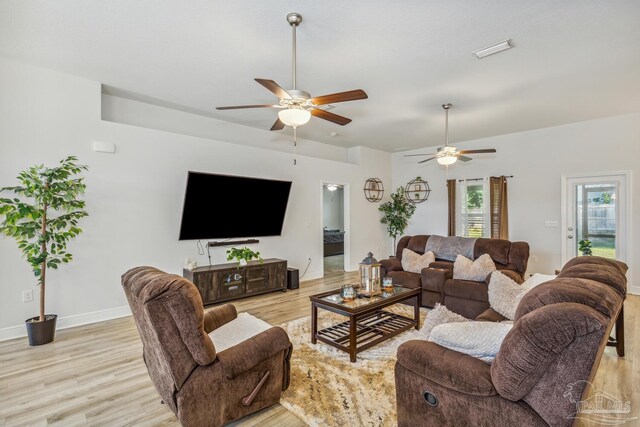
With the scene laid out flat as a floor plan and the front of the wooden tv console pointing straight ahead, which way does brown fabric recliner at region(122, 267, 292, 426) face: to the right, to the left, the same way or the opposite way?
to the left

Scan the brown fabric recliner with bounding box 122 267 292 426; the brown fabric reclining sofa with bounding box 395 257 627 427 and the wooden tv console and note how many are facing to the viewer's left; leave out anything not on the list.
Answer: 1

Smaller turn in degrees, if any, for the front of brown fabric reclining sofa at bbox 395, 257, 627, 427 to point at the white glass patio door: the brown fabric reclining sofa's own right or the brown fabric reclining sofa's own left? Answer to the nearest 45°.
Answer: approximately 90° to the brown fabric reclining sofa's own right

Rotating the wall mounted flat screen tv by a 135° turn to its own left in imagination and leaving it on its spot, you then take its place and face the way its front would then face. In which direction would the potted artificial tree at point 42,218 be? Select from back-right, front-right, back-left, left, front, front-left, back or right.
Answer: back-left

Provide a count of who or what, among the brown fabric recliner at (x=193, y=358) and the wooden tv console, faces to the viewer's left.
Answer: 0

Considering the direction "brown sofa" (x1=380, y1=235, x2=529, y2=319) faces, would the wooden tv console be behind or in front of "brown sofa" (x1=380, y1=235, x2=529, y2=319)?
in front

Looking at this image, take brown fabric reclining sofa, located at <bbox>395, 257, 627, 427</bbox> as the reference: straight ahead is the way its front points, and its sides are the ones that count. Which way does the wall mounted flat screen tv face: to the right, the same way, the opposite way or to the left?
the opposite way

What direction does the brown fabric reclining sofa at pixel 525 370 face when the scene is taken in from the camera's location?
facing to the left of the viewer

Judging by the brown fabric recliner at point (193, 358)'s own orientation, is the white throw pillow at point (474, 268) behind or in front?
in front

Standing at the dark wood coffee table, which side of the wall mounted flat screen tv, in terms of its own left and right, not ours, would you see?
front

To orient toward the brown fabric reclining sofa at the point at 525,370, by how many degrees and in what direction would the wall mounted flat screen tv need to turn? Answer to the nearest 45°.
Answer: approximately 45° to its right

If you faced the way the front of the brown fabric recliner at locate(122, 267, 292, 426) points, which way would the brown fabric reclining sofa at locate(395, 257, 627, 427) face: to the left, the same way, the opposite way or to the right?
to the left
